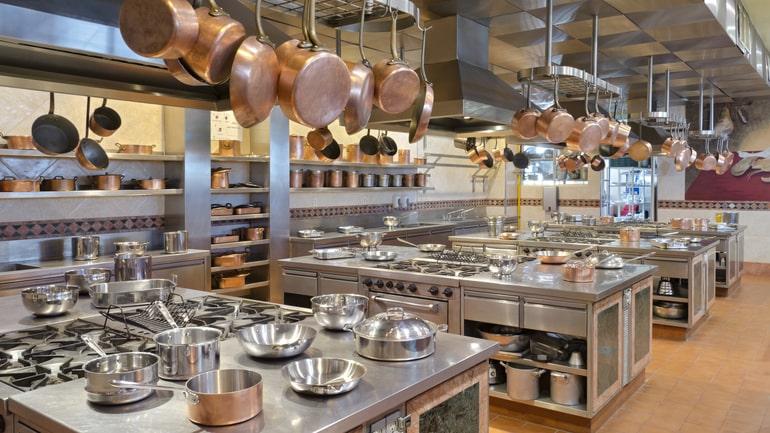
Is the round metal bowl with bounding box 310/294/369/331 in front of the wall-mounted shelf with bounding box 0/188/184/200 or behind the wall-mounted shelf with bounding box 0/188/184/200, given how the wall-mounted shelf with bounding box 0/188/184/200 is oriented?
in front

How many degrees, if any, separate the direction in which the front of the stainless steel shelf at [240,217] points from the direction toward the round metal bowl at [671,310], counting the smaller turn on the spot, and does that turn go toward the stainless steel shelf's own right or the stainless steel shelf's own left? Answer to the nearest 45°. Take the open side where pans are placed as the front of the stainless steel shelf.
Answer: approximately 90° to the stainless steel shelf's own left

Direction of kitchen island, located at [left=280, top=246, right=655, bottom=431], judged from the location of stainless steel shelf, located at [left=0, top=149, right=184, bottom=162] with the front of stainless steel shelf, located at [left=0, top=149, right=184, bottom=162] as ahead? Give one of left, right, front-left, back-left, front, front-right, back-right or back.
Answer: front-left

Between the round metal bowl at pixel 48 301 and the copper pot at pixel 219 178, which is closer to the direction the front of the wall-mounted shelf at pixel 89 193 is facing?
the round metal bowl

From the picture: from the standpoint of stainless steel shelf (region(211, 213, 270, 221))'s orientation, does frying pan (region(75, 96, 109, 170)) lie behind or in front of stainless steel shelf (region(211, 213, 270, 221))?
in front

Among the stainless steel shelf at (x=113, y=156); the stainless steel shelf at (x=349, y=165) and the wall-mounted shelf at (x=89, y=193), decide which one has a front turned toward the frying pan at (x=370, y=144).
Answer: the stainless steel shelf at (x=349, y=165)

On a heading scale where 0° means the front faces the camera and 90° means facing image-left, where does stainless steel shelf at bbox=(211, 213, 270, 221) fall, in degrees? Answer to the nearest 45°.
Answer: approximately 0°

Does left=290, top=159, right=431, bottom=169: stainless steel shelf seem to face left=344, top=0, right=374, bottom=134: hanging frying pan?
yes

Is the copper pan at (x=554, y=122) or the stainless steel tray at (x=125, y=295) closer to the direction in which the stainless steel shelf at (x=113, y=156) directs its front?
the stainless steel tray

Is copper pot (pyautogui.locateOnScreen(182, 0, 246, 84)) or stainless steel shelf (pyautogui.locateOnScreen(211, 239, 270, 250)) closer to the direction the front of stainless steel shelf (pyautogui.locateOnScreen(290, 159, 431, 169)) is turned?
the copper pot

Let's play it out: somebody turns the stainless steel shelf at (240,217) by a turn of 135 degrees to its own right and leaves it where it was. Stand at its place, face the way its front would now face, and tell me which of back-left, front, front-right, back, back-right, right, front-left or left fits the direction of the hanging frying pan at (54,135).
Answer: left

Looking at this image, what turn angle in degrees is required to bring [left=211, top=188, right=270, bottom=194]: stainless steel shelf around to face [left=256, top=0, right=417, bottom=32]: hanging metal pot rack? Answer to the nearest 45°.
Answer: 0° — it already faces it

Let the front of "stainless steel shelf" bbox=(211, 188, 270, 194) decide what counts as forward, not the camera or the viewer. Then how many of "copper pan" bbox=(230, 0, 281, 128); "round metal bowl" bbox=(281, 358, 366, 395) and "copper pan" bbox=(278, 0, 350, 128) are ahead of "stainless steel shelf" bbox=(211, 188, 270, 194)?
3
